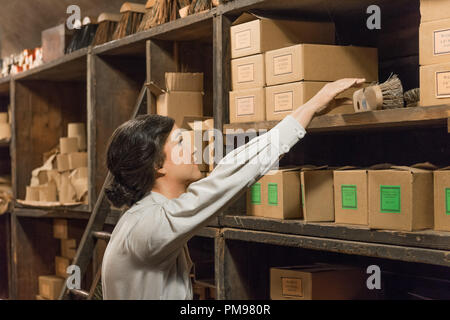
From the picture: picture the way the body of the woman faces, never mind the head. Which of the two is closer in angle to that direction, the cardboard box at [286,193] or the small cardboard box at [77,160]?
the cardboard box

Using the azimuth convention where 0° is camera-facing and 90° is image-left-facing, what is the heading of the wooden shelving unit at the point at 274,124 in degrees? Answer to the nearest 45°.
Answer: approximately 45°

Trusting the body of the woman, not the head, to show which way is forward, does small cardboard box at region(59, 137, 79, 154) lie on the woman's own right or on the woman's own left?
on the woman's own left

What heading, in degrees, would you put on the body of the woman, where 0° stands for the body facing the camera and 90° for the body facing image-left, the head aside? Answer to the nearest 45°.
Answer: approximately 270°

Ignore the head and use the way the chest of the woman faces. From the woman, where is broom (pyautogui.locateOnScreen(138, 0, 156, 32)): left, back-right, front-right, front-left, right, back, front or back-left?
left

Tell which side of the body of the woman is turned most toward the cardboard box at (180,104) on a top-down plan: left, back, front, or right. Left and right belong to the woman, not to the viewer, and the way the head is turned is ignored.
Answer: left

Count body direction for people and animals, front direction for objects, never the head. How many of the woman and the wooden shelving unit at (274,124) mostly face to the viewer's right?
1

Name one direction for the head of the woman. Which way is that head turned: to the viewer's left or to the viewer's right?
to the viewer's right
